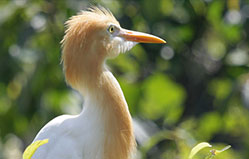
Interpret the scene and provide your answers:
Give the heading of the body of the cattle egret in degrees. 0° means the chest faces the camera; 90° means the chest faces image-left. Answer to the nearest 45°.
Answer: approximately 270°

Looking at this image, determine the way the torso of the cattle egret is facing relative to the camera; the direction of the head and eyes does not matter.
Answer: to the viewer's right
